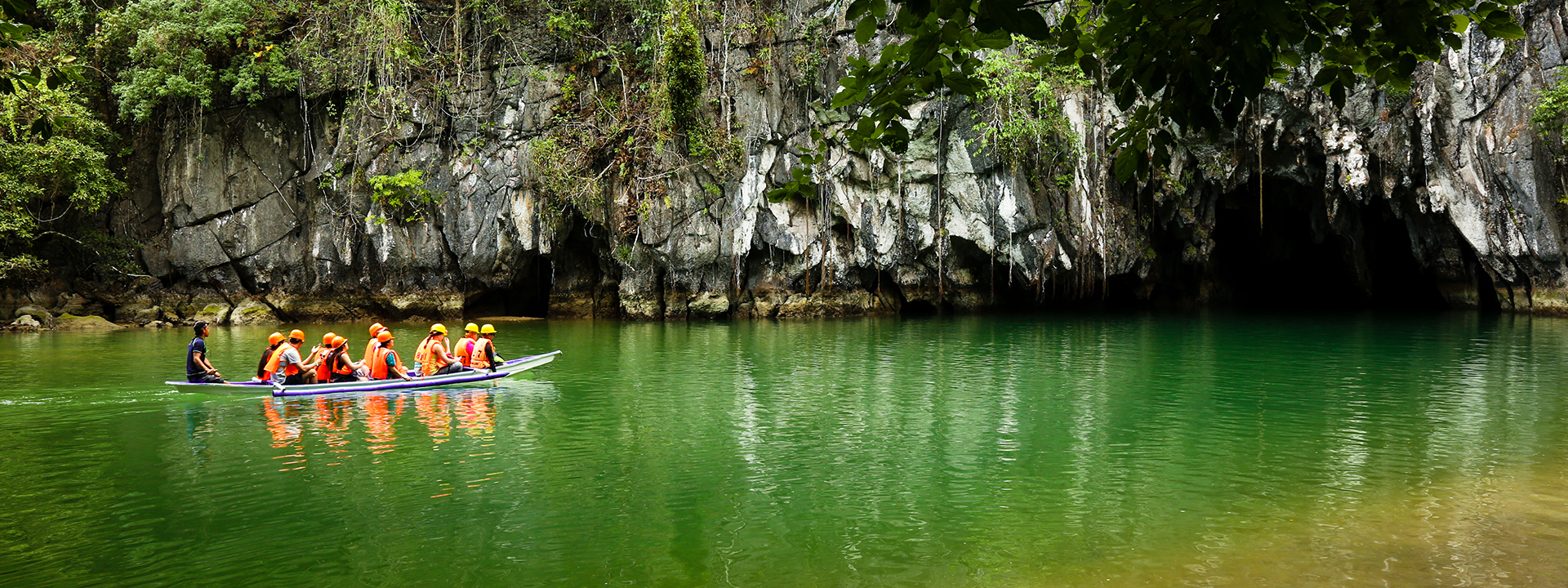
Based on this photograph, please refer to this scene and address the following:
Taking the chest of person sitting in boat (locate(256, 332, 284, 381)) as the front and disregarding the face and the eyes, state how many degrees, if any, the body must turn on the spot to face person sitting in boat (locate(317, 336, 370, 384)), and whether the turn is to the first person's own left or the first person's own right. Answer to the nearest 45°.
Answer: approximately 45° to the first person's own right

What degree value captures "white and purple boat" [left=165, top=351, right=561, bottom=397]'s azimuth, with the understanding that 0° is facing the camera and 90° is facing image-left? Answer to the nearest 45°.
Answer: approximately 270°

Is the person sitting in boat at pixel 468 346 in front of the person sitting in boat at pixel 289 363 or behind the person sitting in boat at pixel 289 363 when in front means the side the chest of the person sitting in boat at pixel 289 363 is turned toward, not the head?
in front

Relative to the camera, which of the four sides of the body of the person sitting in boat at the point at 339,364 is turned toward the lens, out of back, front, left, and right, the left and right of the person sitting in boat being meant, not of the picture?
right

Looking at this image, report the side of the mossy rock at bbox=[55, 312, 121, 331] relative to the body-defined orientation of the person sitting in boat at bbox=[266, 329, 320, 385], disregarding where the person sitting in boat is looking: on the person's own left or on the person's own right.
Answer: on the person's own left

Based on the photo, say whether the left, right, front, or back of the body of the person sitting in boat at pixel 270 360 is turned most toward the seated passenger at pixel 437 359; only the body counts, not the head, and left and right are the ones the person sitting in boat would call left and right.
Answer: front

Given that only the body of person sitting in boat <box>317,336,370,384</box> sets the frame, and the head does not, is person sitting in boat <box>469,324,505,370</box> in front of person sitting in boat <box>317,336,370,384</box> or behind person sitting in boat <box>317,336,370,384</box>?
in front

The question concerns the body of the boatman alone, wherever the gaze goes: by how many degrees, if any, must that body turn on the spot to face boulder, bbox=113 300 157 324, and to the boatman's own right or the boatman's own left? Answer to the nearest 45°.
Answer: approximately 90° to the boatman's own left

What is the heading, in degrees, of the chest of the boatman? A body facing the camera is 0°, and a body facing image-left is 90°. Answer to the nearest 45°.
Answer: approximately 270°

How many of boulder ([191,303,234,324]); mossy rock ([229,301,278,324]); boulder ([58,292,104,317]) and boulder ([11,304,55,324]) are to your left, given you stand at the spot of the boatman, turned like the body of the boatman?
4

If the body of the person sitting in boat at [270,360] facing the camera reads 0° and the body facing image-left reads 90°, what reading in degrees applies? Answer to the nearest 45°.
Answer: approximately 270°

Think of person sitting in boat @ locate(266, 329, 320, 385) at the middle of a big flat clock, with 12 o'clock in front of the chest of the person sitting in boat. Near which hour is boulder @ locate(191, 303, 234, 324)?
The boulder is roughly at 9 o'clock from the person sitting in boat.

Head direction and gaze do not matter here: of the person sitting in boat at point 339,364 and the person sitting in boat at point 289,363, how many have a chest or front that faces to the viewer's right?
2

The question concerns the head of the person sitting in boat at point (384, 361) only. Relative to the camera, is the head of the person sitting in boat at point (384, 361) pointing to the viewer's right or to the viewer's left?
to the viewer's right

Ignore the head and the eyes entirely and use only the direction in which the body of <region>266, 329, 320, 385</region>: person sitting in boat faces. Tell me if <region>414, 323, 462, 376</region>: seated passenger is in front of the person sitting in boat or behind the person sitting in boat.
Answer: in front

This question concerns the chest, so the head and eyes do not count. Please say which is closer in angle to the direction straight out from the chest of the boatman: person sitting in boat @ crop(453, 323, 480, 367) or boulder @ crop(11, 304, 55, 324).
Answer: the person sitting in boat

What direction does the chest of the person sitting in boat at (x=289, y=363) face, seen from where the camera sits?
to the viewer's right

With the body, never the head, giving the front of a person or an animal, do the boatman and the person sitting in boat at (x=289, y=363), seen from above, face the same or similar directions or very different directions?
same or similar directions
